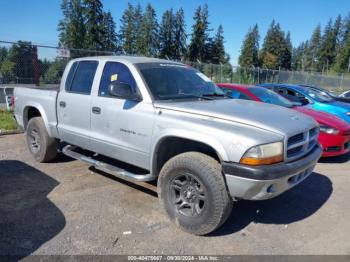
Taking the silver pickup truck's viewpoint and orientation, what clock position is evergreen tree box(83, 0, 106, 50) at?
The evergreen tree is roughly at 7 o'clock from the silver pickup truck.

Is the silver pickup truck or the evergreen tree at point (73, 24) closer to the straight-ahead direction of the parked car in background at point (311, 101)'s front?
the silver pickup truck

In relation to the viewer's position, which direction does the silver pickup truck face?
facing the viewer and to the right of the viewer

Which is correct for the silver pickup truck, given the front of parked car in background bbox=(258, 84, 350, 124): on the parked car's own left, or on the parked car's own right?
on the parked car's own right

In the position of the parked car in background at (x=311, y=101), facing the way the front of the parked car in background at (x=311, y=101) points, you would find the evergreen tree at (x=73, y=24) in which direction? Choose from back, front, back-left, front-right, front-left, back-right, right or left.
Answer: back

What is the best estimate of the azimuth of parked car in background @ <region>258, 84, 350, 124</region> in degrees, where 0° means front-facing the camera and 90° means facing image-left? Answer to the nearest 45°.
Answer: approximately 315°

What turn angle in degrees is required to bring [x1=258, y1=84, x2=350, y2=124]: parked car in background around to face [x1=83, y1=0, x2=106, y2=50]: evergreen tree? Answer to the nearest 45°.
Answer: approximately 180°

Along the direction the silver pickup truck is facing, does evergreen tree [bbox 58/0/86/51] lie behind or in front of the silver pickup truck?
behind

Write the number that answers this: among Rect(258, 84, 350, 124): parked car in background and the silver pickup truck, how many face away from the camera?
0
